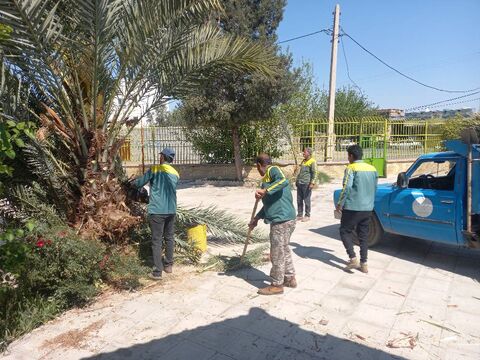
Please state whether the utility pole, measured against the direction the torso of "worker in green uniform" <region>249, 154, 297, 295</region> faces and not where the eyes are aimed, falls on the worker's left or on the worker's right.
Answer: on the worker's right

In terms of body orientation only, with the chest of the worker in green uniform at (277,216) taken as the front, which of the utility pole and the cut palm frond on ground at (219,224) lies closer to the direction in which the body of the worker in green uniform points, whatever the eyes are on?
the cut palm frond on ground

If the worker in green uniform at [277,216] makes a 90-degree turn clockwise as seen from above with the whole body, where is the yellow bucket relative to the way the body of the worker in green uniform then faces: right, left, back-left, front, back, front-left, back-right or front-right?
front-left

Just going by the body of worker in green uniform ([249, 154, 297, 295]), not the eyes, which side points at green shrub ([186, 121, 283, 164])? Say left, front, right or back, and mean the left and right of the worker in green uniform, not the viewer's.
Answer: right

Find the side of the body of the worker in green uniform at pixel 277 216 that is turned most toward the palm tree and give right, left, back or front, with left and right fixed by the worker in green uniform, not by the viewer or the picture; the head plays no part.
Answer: front

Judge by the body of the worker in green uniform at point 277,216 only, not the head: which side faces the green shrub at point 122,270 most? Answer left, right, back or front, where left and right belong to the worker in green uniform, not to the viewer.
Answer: front

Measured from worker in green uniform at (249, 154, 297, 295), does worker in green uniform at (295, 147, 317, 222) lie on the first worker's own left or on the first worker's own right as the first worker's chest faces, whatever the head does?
on the first worker's own right

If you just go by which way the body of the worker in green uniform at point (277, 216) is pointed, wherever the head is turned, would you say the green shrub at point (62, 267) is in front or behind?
in front

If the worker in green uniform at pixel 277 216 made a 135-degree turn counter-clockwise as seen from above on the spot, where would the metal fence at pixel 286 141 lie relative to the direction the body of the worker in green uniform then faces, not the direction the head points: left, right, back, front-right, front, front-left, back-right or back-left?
back-left

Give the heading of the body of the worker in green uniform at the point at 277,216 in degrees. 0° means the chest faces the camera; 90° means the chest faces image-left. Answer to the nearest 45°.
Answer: approximately 90°

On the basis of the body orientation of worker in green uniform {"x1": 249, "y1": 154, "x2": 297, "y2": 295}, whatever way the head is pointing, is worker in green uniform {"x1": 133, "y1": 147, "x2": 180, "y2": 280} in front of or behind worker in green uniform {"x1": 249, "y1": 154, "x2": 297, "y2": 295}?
in front
